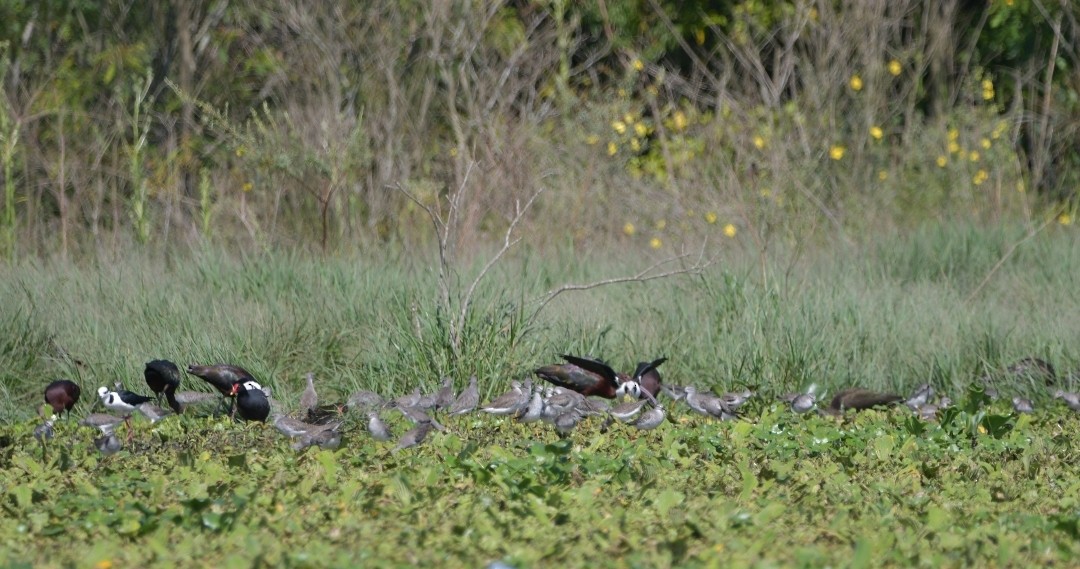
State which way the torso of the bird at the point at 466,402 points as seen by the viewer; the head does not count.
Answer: to the viewer's right

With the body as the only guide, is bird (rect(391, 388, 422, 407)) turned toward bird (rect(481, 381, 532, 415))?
yes

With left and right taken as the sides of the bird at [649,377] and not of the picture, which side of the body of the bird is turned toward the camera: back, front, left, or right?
left

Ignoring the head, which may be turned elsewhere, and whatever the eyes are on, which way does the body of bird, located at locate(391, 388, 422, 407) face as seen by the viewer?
to the viewer's right

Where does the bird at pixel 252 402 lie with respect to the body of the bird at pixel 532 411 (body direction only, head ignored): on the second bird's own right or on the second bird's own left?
on the second bird's own right

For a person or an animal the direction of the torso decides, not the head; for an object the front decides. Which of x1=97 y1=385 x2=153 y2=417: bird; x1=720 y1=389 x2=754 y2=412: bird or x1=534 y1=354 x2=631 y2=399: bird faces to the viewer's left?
x1=97 y1=385 x2=153 y2=417: bird

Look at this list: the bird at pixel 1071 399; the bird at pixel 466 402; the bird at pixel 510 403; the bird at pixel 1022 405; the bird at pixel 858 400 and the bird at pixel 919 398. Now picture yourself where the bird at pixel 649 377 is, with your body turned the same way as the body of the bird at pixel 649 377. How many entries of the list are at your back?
4

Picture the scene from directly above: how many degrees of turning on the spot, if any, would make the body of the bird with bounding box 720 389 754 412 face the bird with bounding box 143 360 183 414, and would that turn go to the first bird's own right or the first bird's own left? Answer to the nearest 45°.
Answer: approximately 180°

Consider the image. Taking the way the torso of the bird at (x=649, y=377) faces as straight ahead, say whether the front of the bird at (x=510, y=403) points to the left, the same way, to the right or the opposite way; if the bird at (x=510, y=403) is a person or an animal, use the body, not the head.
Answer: the opposite way

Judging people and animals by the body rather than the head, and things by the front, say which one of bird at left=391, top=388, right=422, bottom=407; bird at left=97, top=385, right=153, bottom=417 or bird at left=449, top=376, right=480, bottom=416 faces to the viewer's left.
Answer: bird at left=97, top=385, right=153, bottom=417
